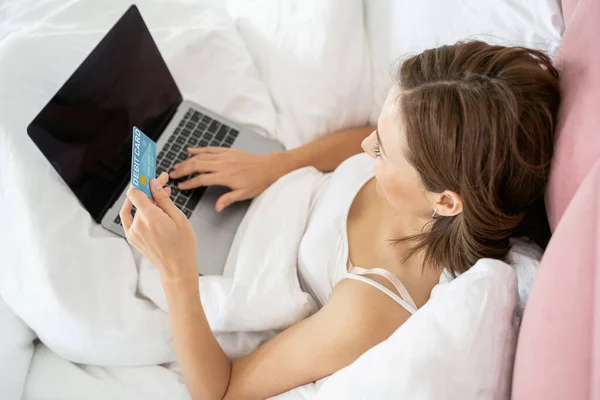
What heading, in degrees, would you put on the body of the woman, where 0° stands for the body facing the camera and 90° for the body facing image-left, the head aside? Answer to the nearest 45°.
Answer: approximately 90°

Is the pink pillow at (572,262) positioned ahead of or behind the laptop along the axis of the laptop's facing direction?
ahead

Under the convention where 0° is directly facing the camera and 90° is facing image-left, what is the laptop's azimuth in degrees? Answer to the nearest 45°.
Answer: approximately 315°
